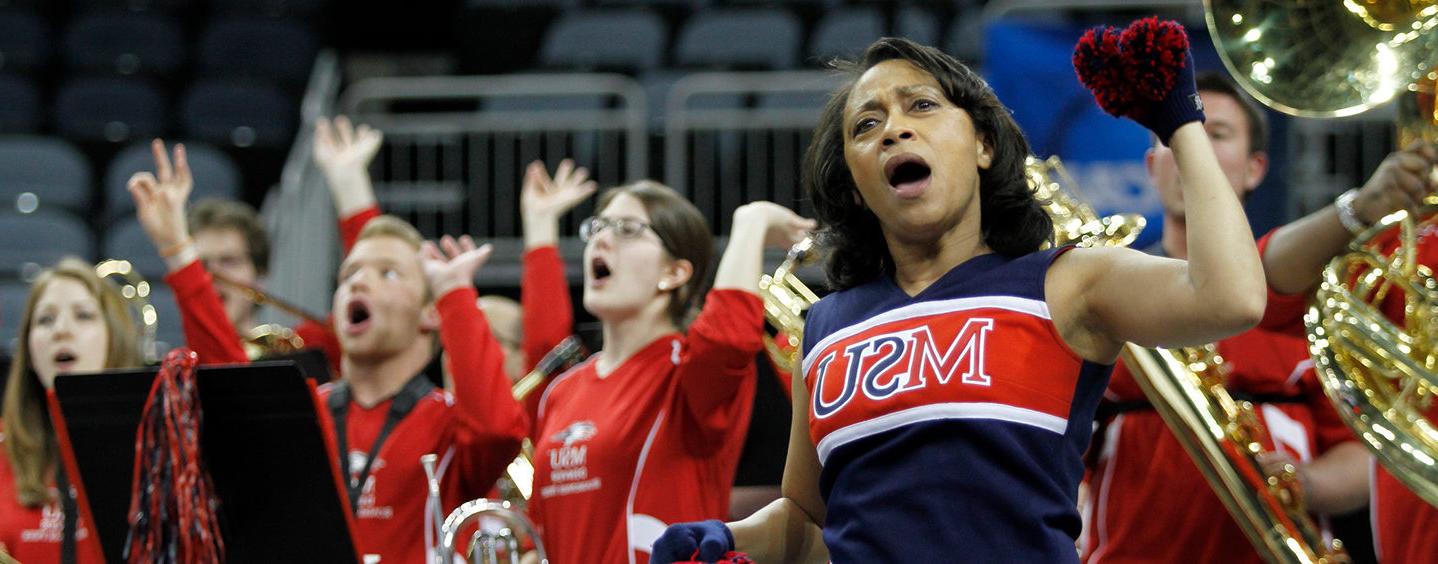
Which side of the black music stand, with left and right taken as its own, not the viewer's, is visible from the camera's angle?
back

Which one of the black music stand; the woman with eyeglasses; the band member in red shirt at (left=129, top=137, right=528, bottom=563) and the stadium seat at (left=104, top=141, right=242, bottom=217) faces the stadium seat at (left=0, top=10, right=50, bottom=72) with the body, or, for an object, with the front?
the black music stand

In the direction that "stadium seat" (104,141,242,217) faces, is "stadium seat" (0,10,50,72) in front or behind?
behind

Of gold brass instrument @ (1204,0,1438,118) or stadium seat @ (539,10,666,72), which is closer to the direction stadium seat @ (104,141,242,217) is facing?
the gold brass instrument

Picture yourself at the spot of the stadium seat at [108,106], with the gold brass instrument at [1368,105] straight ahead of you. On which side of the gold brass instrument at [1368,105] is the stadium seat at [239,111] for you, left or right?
left

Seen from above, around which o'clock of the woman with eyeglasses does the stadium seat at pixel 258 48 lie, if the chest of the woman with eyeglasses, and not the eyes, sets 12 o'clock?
The stadium seat is roughly at 4 o'clock from the woman with eyeglasses.

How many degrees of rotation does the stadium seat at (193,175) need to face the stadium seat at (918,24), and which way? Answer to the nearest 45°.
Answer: approximately 90° to its left

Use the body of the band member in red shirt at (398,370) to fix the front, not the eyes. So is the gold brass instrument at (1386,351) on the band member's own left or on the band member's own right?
on the band member's own left

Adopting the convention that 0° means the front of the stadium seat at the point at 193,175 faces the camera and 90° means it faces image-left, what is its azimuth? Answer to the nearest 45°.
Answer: approximately 0°

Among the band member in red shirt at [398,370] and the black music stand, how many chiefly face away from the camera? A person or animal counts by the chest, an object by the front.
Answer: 1

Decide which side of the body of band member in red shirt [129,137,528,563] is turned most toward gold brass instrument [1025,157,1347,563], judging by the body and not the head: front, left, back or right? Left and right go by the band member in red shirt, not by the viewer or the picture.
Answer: left
